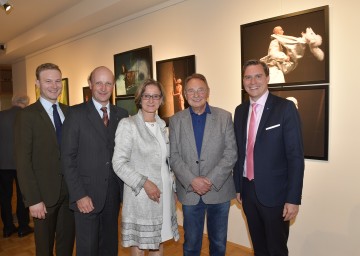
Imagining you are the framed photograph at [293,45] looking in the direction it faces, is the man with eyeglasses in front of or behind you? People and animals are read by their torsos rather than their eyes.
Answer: in front

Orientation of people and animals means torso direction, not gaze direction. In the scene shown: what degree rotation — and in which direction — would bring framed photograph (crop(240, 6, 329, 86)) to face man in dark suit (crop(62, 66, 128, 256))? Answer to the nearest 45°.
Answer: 0° — it already faces them

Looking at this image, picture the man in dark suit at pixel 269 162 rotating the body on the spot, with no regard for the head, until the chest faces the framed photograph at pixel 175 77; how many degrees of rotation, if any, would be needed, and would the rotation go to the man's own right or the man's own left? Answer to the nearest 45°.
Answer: approximately 90° to the man's own right

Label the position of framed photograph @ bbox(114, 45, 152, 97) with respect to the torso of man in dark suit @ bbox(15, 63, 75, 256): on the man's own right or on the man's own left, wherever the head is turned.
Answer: on the man's own left

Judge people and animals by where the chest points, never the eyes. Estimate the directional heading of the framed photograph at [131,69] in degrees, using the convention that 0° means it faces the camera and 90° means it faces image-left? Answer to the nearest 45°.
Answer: approximately 45°

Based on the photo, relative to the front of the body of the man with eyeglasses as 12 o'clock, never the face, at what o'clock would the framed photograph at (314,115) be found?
The framed photograph is roughly at 8 o'clock from the man with eyeglasses.
